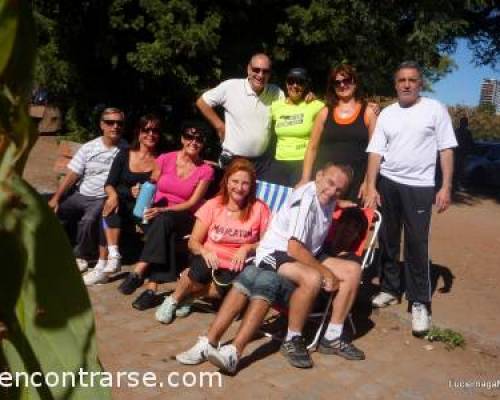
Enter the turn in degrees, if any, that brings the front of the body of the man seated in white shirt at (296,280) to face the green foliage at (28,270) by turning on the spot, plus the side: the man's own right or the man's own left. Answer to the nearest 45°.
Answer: approximately 45° to the man's own right

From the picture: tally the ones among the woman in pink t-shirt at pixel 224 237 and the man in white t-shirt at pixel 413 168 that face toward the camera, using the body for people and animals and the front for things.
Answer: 2

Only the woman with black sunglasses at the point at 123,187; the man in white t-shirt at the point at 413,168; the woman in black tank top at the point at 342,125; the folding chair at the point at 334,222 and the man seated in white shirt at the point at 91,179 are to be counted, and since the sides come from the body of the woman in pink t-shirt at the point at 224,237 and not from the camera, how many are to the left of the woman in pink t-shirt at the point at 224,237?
3

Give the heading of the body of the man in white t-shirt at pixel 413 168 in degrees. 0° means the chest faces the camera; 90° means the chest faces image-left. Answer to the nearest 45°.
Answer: approximately 0°

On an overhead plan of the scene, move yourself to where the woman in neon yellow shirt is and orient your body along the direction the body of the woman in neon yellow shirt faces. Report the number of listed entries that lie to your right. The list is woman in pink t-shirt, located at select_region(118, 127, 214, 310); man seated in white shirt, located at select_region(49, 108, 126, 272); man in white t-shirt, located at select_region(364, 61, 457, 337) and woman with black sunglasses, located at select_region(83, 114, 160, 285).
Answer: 3
